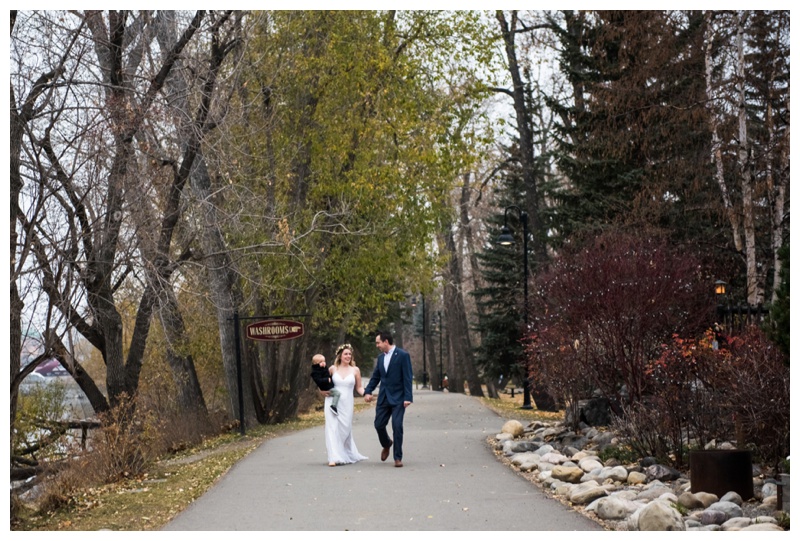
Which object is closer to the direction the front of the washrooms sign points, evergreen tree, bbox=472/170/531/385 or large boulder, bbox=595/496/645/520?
the large boulder

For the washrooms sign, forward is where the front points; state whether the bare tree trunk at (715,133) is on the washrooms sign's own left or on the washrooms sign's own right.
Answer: on the washrooms sign's own left

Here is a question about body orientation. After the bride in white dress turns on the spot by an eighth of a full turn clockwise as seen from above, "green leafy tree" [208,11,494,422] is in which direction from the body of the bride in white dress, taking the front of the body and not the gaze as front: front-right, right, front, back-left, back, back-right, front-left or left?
back-right

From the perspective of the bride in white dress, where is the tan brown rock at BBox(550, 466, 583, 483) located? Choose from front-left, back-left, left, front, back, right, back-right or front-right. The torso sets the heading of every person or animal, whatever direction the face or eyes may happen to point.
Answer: front-left

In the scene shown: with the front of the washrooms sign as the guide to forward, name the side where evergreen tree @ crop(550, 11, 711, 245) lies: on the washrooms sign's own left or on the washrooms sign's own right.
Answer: on the washrooms sign's own left

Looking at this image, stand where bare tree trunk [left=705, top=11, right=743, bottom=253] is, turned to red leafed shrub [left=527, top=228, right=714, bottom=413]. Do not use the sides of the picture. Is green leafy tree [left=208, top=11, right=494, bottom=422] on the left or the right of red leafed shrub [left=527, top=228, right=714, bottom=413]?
right

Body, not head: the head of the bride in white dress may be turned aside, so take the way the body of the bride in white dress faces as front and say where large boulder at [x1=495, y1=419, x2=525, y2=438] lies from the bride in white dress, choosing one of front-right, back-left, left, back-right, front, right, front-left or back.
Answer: back-left

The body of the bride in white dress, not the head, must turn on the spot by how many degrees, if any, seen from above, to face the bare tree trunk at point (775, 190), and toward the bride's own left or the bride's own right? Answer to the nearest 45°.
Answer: approximately 135° to the bride's own left

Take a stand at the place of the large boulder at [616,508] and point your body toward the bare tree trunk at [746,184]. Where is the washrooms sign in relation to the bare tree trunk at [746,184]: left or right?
left

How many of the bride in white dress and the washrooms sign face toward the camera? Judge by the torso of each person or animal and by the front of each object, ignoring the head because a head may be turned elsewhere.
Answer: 2

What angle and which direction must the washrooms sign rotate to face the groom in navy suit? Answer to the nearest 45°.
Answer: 0° — it already faces them

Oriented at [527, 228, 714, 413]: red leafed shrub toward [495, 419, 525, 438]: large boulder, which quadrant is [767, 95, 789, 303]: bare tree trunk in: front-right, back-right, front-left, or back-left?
back-right

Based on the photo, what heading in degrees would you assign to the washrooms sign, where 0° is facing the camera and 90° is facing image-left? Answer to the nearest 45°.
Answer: approximately 0°

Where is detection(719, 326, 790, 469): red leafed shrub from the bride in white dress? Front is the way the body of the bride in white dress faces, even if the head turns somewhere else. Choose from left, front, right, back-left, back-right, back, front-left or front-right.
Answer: front-left
